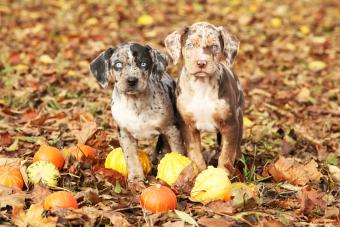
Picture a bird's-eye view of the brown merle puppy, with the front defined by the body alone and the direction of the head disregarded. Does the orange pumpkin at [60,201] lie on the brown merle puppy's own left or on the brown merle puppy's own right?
on the brown merle puppy's own right

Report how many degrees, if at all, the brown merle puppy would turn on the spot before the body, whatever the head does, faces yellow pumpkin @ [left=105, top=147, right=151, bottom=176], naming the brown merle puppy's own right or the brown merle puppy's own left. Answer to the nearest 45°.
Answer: approximately 90° to the brown merle puppy's own right

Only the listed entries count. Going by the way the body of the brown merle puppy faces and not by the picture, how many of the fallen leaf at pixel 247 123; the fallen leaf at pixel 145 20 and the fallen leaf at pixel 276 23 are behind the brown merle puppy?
3

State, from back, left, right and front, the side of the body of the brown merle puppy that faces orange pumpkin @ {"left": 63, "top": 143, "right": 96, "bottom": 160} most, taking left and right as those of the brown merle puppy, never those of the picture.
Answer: right

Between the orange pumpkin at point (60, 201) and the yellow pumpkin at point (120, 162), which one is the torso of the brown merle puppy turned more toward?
the orange pumpkin

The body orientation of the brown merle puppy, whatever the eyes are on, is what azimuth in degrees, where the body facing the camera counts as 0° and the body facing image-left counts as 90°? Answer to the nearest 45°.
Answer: approximately 0°

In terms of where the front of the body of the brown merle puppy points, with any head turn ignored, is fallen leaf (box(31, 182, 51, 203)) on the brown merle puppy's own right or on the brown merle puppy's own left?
on the brown merle puppy's own right

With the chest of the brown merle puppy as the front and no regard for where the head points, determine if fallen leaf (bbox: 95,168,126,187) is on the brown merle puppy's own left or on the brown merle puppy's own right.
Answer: on the brown merle puppy's own right

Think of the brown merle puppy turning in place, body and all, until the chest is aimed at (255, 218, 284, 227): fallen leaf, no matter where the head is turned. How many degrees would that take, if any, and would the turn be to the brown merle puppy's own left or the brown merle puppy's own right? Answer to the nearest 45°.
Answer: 0° — it already faces it

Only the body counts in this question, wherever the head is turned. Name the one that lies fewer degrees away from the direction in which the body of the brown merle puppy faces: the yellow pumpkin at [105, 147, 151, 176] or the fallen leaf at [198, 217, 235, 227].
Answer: the fallen leaf

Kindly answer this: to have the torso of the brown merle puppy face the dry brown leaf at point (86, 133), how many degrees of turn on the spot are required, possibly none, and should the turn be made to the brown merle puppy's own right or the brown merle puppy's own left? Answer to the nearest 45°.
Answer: approximately 135° to the brown merle puppy's own right

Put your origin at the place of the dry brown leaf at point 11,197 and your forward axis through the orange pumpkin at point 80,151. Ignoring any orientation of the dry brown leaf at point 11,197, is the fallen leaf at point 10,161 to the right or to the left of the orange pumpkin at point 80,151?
left

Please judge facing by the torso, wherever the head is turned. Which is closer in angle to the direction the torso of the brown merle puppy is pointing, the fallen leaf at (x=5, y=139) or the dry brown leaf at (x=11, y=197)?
the dry brown leaf
